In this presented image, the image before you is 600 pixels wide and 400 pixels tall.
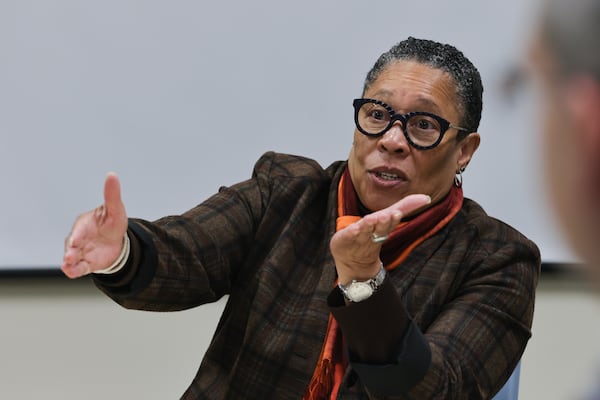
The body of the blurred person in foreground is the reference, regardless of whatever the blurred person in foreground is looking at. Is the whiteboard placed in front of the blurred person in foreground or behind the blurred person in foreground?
in front

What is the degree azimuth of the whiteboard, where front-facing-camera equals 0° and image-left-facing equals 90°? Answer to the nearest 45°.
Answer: approximately 0°

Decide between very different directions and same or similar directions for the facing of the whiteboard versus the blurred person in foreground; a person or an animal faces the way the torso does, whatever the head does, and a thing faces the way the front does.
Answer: very different directions

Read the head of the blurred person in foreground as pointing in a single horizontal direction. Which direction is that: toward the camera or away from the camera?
away from the camera

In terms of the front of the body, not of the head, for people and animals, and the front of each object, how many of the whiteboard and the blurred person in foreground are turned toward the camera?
1

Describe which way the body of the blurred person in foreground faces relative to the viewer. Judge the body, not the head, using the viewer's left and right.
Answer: facing away from the viewer and to the left of the viewer

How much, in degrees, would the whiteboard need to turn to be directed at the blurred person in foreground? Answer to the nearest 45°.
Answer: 0° — it already faces them
